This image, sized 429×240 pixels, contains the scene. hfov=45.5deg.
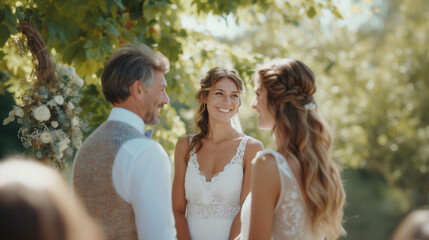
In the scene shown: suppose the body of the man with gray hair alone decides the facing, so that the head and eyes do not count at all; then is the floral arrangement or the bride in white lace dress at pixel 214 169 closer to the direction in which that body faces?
the bride in white lace dress

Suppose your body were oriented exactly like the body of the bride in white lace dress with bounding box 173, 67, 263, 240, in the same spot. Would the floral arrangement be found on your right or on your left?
on your right

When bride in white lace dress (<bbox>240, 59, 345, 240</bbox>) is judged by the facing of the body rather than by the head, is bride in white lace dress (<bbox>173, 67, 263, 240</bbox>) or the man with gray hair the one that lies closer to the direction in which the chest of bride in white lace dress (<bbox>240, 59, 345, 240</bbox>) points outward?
the bride in white lace dress

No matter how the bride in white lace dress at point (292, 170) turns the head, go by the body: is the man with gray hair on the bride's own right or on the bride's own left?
on the bride's own left

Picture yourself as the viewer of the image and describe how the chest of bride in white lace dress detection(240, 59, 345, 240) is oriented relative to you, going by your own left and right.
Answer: facing away from the viewer and to the left of the viewer

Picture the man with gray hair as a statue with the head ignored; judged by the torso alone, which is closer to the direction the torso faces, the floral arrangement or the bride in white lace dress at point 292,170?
the bride in white lace dress

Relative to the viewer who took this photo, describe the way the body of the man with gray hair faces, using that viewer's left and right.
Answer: facing away from the viewer and to the right of the viewer

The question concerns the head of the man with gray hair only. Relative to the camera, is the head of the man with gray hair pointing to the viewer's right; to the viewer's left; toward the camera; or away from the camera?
to the viewer's right

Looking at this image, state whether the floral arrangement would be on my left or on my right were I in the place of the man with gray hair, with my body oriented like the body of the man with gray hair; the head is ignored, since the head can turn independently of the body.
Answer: on my left

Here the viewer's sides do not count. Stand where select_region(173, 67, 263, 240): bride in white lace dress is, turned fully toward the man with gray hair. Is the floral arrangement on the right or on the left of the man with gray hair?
right
